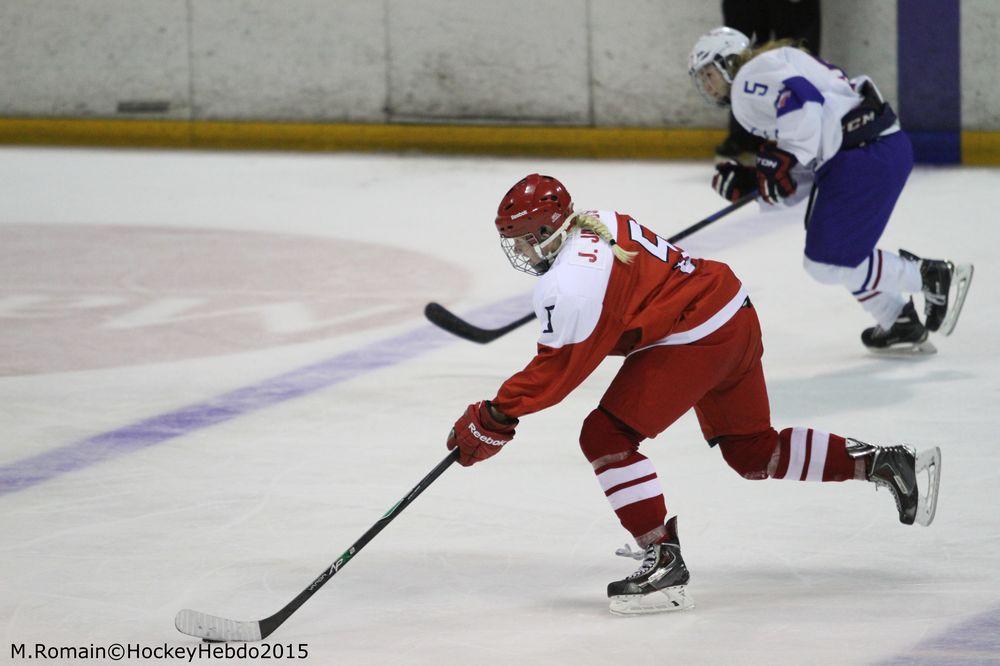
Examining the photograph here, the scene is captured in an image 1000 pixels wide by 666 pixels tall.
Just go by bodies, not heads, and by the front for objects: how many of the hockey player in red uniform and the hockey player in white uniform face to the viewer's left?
2

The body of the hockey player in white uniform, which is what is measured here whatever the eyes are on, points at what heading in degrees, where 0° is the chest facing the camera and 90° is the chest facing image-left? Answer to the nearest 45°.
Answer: approximately 90°

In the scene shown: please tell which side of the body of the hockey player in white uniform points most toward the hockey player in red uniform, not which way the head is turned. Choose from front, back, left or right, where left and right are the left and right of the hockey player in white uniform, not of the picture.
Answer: left

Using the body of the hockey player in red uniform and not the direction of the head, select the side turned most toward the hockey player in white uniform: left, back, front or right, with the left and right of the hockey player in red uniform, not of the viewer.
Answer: right

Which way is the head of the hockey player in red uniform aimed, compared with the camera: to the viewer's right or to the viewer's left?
to the viewer's left

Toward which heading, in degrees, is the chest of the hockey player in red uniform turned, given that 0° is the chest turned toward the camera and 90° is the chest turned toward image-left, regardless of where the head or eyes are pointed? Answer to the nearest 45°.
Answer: approximately 90°
